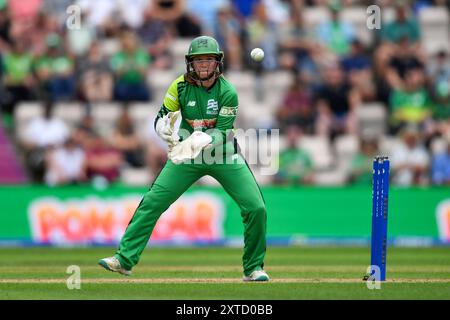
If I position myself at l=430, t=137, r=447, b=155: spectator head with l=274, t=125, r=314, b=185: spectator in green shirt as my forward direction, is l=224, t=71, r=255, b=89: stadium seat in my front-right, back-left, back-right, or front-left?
front-right

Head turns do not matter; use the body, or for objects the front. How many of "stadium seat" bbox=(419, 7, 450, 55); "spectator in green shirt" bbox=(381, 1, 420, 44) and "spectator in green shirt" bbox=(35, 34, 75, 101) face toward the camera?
3

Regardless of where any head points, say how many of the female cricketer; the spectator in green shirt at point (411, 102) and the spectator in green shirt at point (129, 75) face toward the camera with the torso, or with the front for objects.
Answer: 3

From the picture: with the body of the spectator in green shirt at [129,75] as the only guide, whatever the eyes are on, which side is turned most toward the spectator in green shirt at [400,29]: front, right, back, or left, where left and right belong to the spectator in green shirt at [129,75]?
left

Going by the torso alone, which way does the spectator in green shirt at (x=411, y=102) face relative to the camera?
toward the camera

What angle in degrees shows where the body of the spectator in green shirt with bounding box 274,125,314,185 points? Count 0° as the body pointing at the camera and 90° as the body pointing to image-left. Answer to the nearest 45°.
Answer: approximately 0°

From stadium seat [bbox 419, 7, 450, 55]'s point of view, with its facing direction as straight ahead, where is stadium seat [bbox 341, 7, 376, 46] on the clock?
stadium seat [bbox 341, 7, 376, 46] is roughly at 2 o'clock from stadium seat [bbox 419, 7, 450, 55].

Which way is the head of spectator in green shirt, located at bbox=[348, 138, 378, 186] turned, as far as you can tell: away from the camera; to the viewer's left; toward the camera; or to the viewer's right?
toward the camera

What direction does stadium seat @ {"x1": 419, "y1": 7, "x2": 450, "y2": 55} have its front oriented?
toward the camera

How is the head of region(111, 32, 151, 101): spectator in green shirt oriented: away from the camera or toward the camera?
toward the camera

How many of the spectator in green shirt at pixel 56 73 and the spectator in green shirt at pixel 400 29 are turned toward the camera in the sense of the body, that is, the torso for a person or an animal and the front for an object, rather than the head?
2
